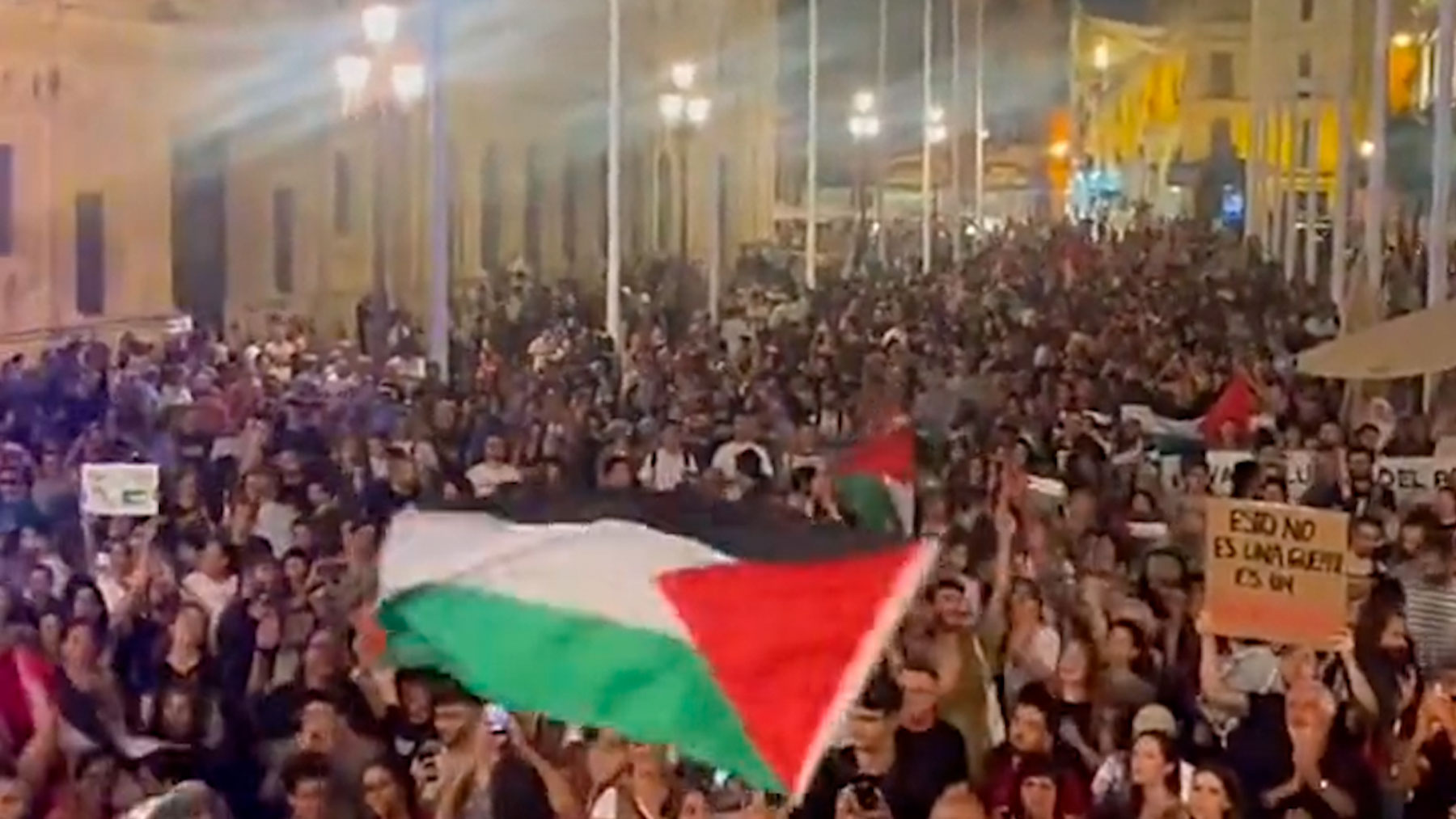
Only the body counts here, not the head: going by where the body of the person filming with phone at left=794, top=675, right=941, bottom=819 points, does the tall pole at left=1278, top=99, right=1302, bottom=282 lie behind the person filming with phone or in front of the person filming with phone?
behind

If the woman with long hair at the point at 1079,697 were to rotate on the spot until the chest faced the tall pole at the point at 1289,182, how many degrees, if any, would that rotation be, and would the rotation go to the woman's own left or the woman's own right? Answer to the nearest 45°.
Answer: approximately 135° to the woman's own right

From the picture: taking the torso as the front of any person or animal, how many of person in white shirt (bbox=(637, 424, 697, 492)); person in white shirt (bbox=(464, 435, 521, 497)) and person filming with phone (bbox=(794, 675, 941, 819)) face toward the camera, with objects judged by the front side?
3

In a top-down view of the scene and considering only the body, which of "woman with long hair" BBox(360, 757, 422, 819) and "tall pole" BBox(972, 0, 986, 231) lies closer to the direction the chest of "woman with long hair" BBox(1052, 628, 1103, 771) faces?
the woman with long hair

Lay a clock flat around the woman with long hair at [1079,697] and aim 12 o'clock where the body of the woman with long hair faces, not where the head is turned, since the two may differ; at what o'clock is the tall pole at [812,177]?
The tall pole is roughly at 4 o'clock from the woman with long hair.

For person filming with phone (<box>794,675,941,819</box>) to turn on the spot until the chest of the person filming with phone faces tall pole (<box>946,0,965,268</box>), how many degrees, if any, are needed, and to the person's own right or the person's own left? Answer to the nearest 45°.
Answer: approximately 180°

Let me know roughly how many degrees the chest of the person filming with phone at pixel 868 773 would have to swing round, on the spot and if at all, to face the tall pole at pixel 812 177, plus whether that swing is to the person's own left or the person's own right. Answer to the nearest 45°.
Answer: approximately 180°

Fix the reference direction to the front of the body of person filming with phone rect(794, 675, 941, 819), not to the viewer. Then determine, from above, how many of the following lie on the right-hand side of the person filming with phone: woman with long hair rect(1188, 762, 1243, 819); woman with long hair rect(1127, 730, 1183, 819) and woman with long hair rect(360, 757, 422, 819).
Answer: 1
